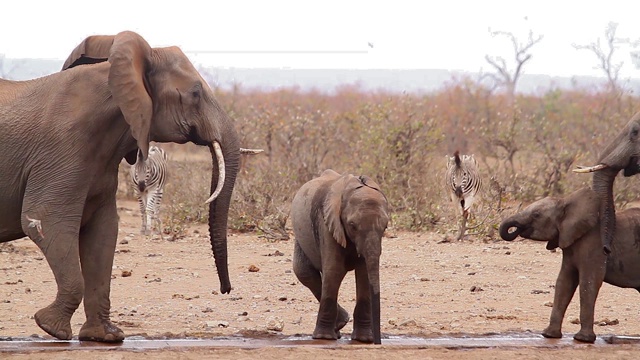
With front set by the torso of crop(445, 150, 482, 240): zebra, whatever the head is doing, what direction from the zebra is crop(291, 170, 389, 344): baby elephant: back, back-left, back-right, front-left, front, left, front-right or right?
front

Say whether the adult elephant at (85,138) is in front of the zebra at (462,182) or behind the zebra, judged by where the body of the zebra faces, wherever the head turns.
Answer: in front

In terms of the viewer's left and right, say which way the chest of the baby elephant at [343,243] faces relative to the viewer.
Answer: facing the viewer and to the right of the viewer

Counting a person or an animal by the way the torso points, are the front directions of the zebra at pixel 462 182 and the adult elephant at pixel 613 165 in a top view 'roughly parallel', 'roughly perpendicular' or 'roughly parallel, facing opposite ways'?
roughly perpendicular

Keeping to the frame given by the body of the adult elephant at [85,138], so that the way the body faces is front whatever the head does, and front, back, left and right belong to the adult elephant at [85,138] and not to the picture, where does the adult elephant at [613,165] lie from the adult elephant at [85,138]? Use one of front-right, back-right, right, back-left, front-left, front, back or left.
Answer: front

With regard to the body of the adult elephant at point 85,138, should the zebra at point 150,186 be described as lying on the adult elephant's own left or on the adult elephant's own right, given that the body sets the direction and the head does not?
on the adult elephant's own left

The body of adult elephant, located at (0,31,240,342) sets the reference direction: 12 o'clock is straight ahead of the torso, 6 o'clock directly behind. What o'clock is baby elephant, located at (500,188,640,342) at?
The baby elephant is roughly at 12 o'clock from the adult elephant.

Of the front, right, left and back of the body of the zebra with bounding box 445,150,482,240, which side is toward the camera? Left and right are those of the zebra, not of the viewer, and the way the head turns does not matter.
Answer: front

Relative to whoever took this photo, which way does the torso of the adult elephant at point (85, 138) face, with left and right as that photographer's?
facing to the right of the viewer

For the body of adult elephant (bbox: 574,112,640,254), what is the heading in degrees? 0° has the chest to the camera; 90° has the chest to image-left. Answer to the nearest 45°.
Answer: approximately 90°

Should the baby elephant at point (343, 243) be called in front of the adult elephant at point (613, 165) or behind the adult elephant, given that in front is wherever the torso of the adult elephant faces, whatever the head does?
in front

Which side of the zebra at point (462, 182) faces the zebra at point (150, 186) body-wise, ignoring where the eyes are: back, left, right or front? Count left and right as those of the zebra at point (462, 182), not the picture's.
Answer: right

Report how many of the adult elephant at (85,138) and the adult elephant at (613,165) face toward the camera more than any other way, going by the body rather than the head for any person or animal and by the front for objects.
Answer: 0

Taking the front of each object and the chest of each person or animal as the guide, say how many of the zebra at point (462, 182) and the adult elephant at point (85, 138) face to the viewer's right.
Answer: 1

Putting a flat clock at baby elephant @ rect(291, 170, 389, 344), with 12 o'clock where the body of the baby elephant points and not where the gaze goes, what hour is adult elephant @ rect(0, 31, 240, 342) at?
The adult elephant is roughly at 4 o'clock from the baby elephant.

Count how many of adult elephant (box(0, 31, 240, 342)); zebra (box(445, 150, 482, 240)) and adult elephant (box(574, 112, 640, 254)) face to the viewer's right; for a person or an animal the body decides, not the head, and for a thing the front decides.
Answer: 1
